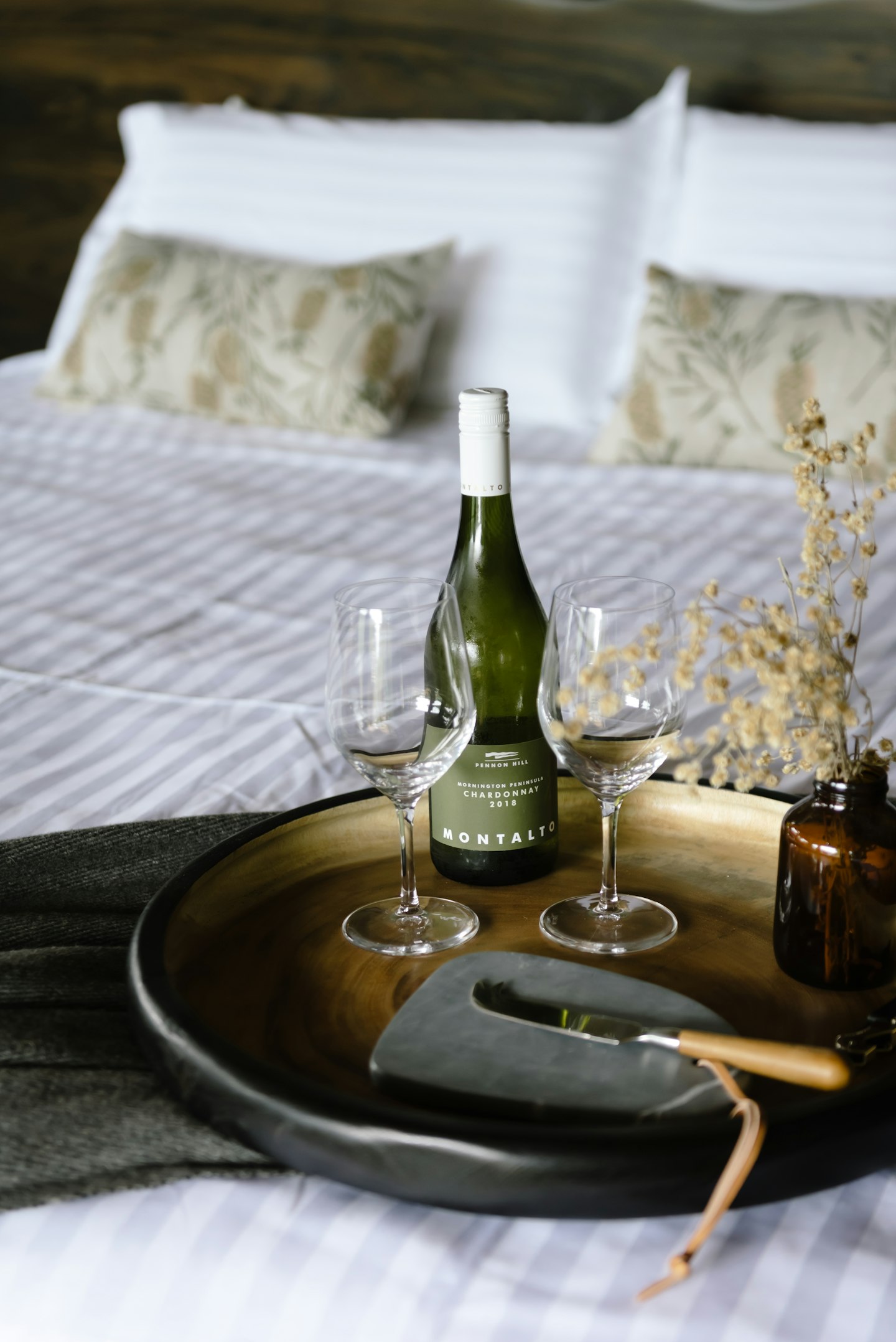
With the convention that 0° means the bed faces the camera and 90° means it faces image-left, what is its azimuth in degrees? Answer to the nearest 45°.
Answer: approximately 0°
